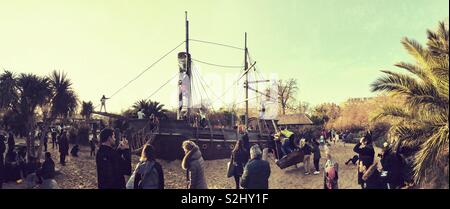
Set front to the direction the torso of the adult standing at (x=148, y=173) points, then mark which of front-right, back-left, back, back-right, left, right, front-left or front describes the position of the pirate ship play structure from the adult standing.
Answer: front-right

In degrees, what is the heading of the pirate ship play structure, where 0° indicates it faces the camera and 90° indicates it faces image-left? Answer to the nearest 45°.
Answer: approximately 90°

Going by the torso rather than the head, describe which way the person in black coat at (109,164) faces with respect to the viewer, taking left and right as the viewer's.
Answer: facing away from the viewer and to the right of the viewer

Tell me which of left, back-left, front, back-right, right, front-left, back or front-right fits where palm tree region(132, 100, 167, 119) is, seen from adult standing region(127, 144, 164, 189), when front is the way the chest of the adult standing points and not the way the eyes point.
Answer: front-right

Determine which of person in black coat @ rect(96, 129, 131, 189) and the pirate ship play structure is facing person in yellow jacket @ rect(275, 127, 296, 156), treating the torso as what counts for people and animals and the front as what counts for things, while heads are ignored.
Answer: the person in black coat

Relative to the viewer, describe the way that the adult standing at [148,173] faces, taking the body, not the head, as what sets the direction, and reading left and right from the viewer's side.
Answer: facing away from the viewer and to the left of the viewer
